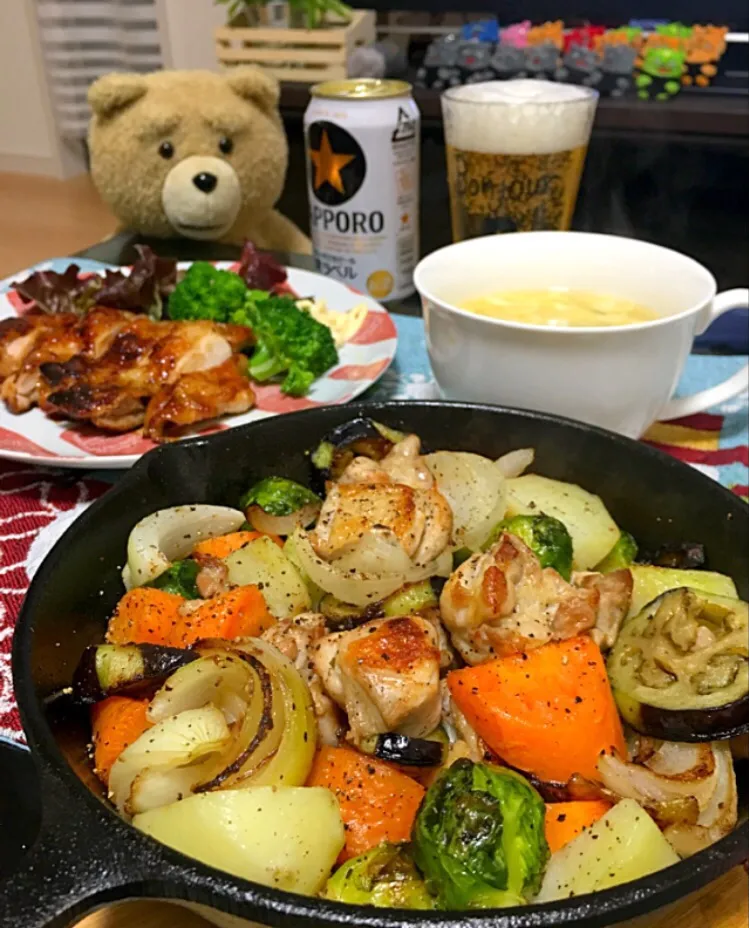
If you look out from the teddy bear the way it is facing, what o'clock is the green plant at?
The green plant is roughly at 7 o'clock from the teddy bear.

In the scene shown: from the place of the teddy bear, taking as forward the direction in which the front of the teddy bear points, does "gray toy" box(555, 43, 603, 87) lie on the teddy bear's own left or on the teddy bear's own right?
on the teddy bear's own left

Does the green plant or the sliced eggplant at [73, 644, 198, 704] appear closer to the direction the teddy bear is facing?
the sliced eggplant

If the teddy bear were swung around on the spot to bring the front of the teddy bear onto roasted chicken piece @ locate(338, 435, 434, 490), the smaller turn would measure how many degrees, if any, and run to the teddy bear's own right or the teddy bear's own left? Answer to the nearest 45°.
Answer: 0° — it already faces it

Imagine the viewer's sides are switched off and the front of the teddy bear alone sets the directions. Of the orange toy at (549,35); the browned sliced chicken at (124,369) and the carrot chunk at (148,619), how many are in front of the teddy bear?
2

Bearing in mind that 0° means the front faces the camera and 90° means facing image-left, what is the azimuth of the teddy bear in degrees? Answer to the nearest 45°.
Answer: approximately 0°

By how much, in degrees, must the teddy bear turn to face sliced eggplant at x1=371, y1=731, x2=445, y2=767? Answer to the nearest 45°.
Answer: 0° — it already faces it
